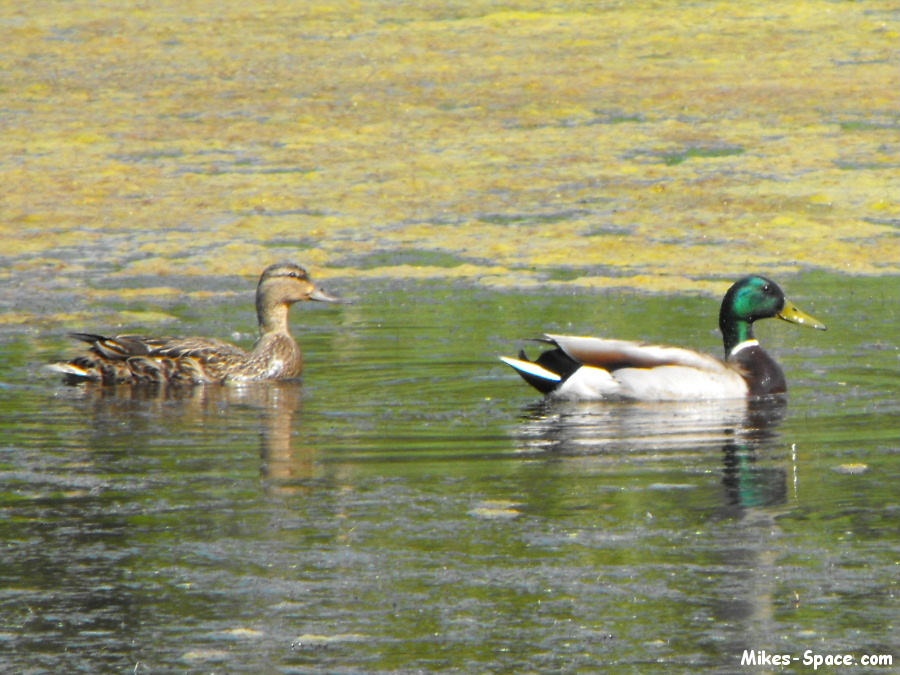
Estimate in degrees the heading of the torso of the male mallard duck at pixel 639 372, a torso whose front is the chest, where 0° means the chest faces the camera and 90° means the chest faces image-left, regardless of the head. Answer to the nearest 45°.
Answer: approximately 270°
